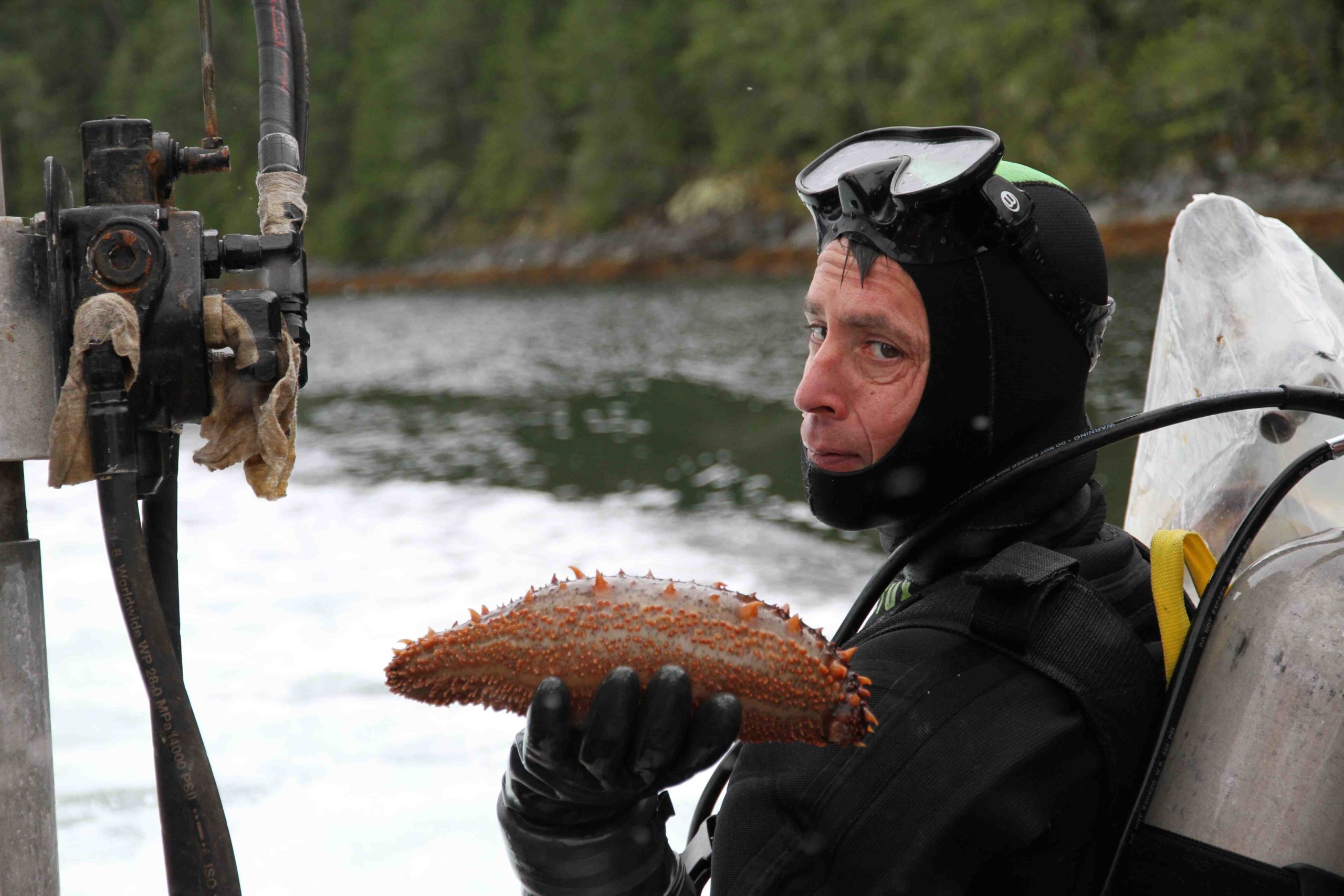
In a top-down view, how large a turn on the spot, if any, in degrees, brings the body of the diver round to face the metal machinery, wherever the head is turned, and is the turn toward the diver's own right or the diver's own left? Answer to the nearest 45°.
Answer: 0° — they already face it

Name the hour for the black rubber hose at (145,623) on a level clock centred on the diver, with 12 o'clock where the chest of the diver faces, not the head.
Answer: The black rubber hose is roughly at 12 o'clock from the diver.

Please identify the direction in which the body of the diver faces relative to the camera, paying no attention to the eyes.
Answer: to the viewer's left

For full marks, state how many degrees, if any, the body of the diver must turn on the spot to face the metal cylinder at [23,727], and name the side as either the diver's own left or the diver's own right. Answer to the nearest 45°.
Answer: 0° — they already face it

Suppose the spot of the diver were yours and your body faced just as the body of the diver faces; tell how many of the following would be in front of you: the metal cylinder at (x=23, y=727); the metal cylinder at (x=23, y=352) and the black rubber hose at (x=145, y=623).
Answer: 3
